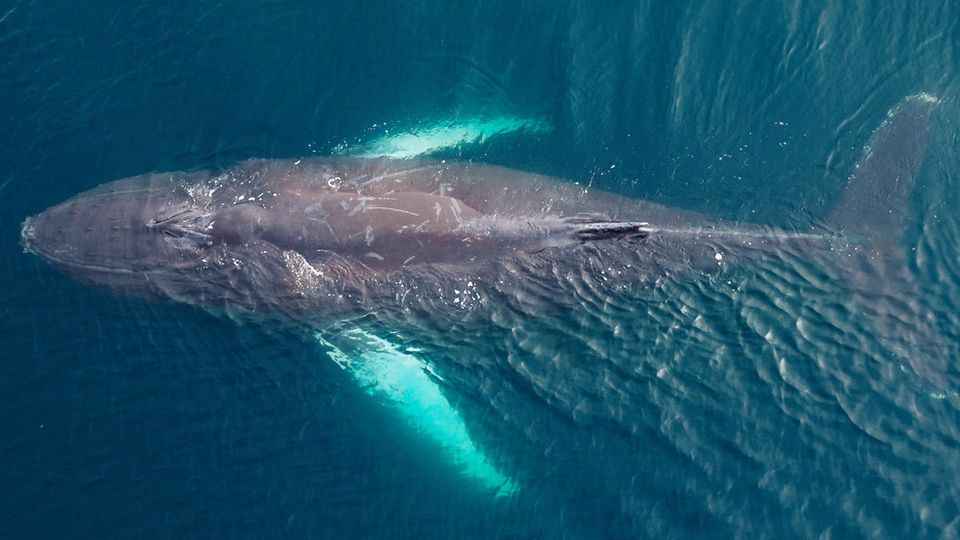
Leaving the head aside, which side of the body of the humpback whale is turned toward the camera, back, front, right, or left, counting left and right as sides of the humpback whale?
left
